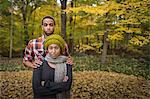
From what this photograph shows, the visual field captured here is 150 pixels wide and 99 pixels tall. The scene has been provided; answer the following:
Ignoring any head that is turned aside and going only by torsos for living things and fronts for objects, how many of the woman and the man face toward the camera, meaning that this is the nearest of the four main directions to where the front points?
2

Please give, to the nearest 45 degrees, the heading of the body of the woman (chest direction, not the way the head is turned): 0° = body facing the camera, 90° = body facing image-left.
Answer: approximately 0°

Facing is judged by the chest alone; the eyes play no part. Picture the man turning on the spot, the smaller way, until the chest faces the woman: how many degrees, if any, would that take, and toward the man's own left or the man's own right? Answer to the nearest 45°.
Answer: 0° — they already face them

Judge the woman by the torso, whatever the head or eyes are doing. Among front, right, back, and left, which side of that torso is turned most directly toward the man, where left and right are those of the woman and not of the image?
back

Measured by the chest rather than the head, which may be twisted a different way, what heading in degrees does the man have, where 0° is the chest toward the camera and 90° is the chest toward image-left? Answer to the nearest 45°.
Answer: approximately 0°
